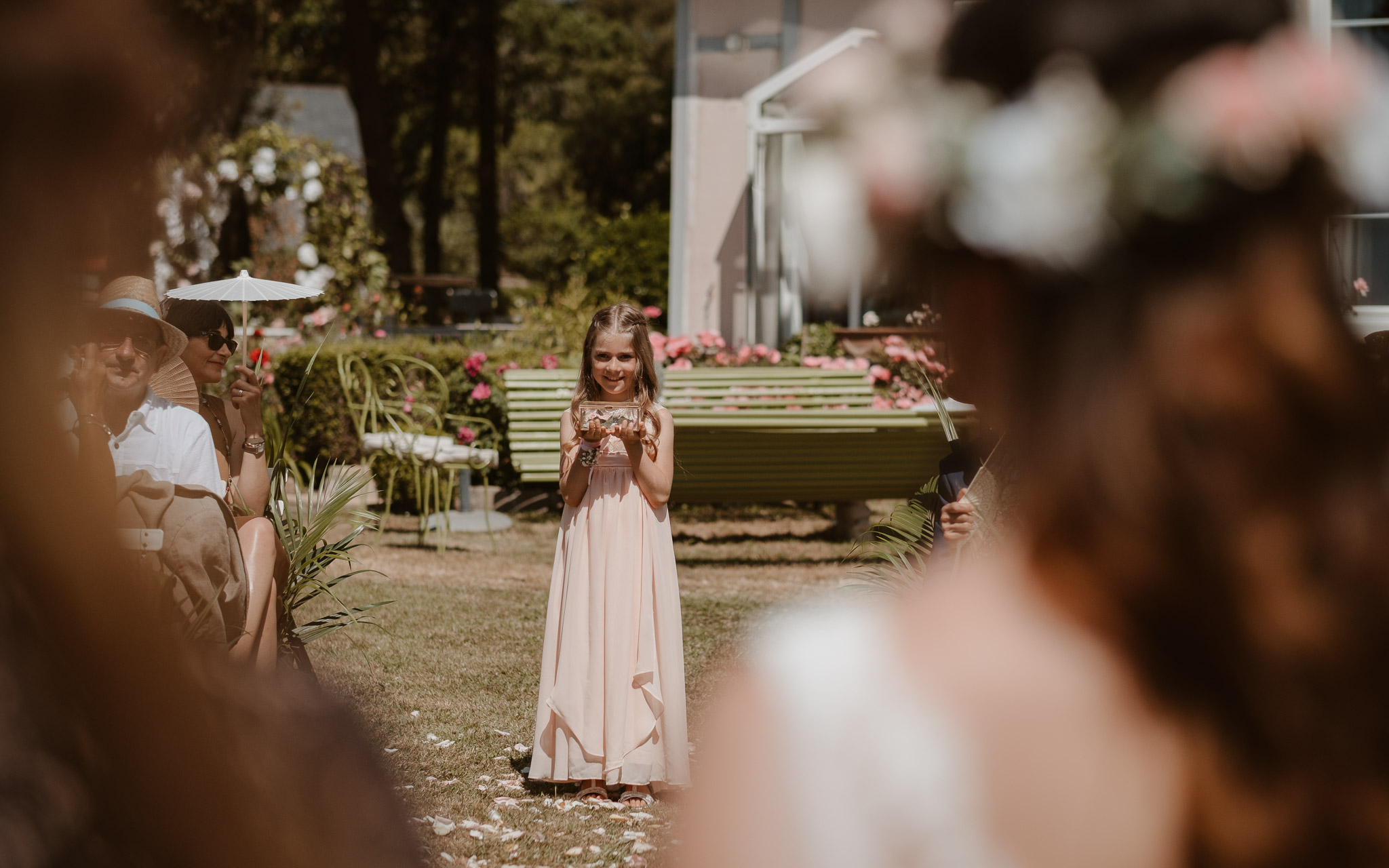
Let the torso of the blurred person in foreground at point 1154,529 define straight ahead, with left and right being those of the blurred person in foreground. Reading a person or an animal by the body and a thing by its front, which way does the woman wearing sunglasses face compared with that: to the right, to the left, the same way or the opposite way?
to the right

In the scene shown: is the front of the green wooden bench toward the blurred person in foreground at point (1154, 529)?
yes

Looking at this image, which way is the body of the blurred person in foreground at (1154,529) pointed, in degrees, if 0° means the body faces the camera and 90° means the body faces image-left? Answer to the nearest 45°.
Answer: approximately 180°

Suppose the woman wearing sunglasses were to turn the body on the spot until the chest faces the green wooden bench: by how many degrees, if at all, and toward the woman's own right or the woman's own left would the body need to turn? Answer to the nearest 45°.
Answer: approximately 90° to the woman's own left

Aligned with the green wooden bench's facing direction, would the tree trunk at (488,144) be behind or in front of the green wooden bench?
behind

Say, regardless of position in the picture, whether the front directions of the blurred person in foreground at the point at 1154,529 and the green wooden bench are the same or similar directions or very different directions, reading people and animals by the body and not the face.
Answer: very different directions
